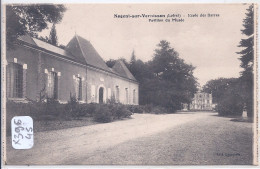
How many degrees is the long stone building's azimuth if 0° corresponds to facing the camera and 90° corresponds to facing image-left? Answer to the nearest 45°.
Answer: approximately 315°
